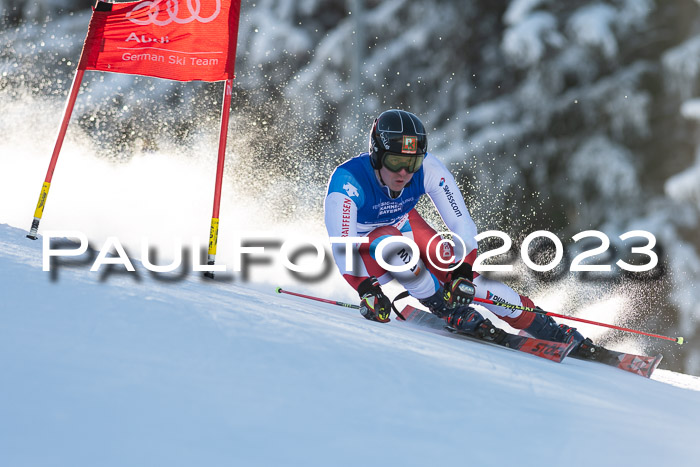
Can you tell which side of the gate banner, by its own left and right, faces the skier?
left

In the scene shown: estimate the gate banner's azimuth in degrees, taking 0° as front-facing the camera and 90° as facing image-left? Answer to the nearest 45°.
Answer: approximately 0°
